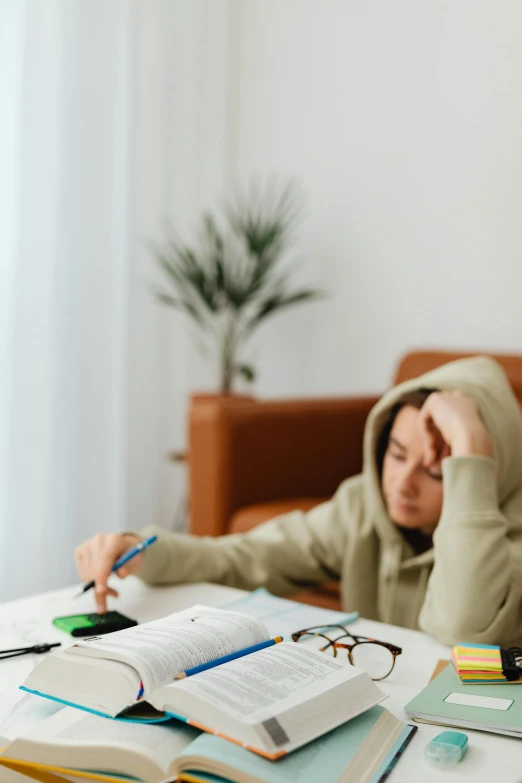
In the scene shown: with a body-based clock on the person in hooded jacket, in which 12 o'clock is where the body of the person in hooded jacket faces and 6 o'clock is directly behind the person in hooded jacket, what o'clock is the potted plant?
The potted plant is roughly at 4 o'clock from the person in hooded jacket.

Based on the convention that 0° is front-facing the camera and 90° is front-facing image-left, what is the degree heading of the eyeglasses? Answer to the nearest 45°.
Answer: approximately 45°

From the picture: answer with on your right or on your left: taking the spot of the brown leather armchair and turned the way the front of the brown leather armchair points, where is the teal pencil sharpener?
on your left

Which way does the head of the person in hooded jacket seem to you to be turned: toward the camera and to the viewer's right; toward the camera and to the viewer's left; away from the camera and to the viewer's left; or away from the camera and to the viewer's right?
toward the camera and to the viewer's left

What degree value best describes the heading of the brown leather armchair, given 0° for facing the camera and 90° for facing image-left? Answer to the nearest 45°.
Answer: approximately 45°

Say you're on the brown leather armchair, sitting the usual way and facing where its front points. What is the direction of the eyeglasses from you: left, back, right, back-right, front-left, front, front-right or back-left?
front-left

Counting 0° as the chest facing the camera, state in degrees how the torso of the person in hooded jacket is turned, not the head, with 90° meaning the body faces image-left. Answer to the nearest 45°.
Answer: approximately 45°

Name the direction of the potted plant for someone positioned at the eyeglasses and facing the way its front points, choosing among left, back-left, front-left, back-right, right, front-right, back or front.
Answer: back-right

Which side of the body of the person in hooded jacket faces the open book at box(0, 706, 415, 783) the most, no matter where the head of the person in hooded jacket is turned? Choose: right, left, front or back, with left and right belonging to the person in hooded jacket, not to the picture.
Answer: front

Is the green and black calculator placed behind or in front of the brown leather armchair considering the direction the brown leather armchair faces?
in front

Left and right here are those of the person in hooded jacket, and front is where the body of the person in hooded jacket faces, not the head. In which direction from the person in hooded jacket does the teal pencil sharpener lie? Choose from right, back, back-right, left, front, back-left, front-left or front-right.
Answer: front-left
